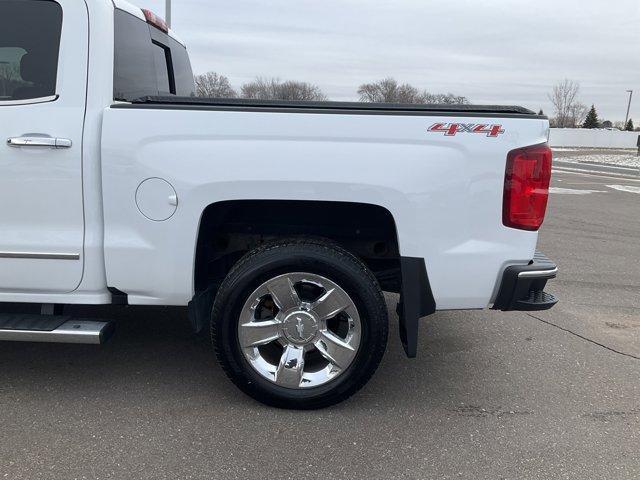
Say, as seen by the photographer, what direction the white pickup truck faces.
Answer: facing to the left of the viewer

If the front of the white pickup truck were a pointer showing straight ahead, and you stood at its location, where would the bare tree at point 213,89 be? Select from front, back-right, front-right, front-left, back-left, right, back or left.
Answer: right
